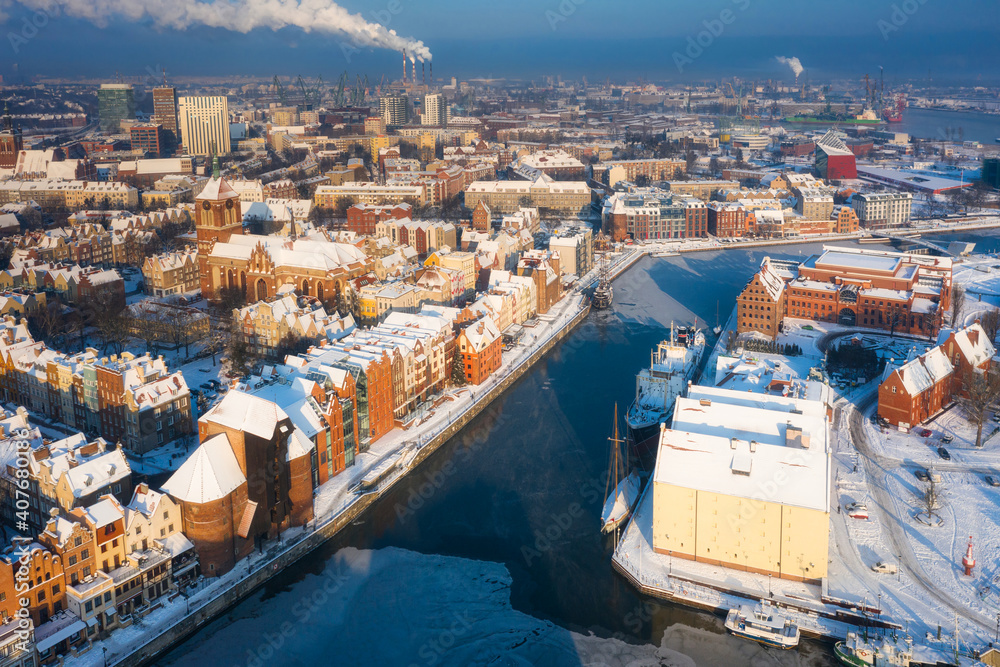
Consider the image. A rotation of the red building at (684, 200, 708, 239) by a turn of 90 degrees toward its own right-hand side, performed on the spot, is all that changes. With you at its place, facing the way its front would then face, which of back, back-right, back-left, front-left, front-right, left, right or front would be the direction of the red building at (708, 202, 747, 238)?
back

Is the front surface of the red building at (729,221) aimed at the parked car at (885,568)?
yes

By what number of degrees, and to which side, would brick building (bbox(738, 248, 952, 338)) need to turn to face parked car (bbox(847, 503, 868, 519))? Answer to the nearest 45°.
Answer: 0° — it already faces it

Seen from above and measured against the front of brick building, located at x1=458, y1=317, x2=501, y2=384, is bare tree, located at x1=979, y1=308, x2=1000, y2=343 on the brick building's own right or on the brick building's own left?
on the brick building's own left

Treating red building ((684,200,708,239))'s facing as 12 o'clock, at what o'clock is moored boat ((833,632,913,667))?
The moored boat is roughly at 12 o'clock from the red building.

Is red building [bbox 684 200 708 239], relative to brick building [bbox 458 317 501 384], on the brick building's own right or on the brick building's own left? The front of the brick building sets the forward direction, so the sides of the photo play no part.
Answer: on the brick building's own left

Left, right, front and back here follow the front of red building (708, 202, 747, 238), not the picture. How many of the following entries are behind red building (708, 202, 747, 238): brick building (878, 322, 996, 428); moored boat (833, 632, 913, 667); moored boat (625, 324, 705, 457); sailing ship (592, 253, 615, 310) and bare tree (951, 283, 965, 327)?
0

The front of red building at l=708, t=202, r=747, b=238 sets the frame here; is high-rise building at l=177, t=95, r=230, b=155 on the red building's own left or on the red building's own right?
on the red building's own right

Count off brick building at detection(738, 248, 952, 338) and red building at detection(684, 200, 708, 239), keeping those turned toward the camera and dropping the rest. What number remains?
2

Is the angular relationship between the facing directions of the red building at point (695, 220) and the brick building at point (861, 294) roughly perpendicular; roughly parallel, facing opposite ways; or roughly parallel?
roughly parallel

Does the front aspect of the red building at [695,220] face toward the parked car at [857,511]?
yes

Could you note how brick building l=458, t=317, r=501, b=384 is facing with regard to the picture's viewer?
facing the viewer and to the right of the viewer

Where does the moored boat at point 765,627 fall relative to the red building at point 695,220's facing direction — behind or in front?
in front

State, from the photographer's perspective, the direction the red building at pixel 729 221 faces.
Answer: facing the viewer

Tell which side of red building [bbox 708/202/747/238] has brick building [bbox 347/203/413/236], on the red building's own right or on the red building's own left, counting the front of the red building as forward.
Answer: on the red building's own right

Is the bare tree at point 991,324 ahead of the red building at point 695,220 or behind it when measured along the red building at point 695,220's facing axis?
ahead

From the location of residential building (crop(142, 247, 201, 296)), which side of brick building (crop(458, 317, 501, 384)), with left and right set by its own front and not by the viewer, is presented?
back

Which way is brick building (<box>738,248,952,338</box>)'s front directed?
toward the camera
